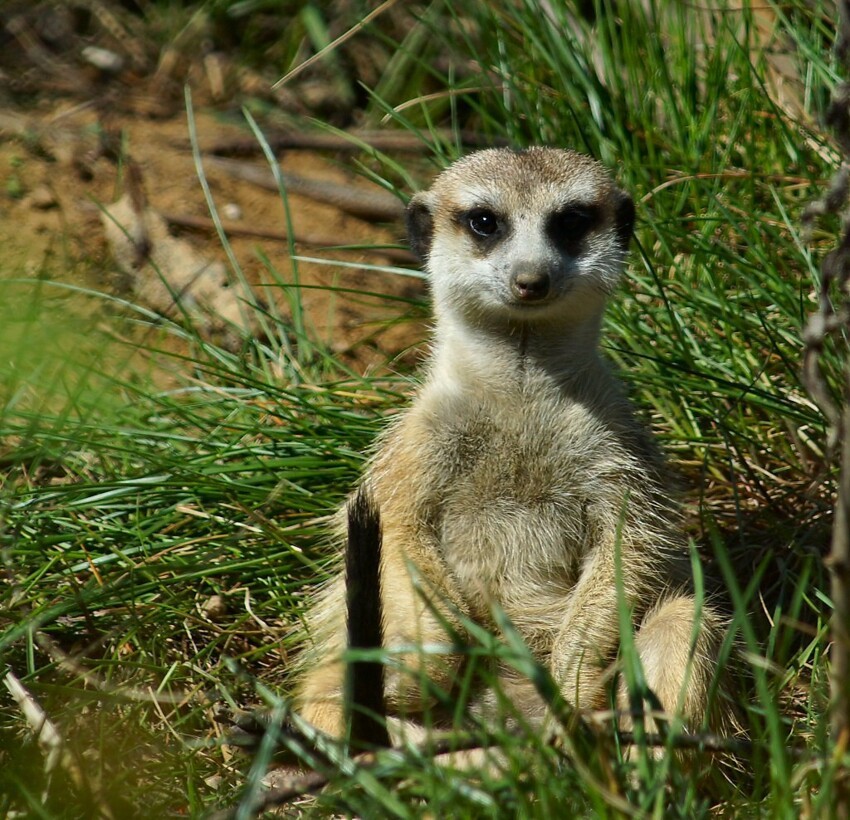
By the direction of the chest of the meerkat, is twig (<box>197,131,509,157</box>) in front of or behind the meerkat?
behind

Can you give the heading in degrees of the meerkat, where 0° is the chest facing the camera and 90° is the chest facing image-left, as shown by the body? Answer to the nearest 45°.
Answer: approximately 0°

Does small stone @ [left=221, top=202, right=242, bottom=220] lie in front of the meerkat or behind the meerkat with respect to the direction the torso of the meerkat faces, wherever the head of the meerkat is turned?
behind

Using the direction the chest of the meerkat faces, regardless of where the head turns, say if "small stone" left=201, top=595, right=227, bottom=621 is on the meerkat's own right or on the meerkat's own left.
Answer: on the meerkat's own right

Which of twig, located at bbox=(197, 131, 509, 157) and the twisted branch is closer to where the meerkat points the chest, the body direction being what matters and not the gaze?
the twisted branch
